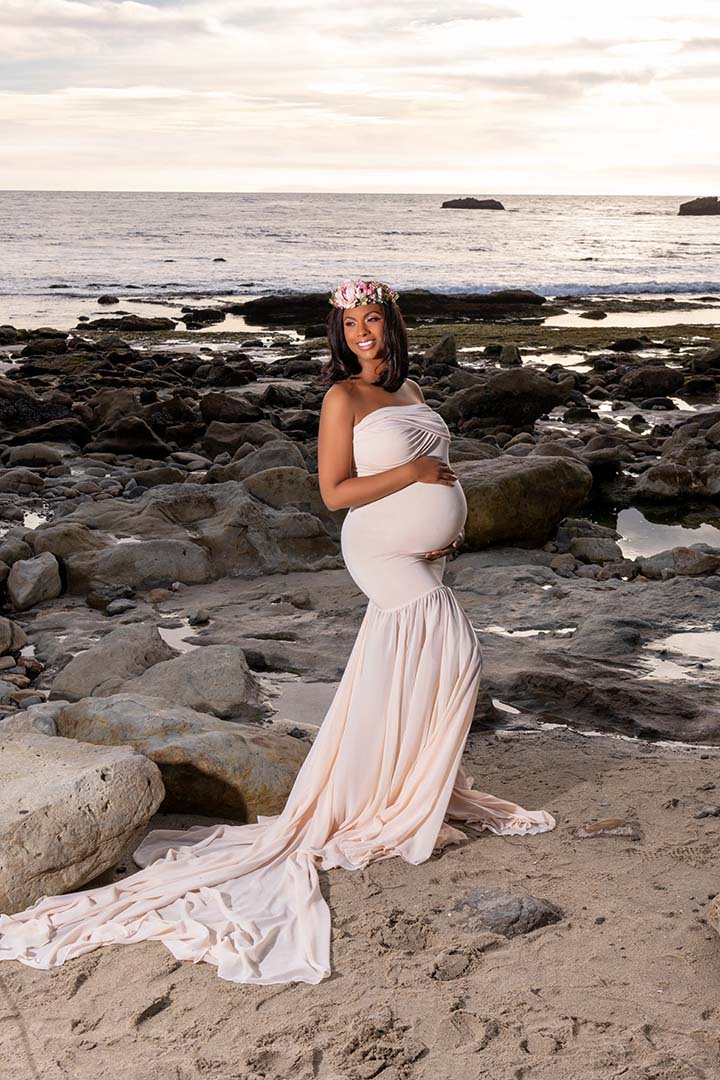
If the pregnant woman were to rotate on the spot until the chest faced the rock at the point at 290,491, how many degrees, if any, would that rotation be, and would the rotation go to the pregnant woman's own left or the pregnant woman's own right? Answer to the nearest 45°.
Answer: approximately 135° to the pregnant woman's own left

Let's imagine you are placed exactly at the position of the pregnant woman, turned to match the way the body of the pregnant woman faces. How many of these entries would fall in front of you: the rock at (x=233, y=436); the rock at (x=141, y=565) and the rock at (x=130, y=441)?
0

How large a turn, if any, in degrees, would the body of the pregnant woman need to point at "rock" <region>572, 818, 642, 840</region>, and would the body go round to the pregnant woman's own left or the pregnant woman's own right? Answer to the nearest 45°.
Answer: approximately 45° to the pregnant woman's own left

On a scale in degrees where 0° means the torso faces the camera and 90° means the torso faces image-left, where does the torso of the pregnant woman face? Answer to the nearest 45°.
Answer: approximately 315°

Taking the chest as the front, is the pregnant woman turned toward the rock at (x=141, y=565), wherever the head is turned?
no

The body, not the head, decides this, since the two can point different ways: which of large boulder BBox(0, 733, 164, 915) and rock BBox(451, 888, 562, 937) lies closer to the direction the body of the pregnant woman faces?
the rock

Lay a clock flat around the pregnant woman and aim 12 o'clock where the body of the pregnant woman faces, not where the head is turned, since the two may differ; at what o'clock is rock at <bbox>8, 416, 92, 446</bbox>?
The rock is roughly at 7 o'clock from the pregnant woman.

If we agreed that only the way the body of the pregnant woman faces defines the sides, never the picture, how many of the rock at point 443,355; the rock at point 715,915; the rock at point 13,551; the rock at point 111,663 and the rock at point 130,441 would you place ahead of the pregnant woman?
1

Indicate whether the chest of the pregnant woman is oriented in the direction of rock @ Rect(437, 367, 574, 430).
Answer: no

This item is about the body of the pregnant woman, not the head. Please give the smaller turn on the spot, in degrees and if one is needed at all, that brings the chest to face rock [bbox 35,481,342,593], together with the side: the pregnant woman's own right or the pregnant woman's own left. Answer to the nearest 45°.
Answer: approximately 135° to the pregnant woman's own left

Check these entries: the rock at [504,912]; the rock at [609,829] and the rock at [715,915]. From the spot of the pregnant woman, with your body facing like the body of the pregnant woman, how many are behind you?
0

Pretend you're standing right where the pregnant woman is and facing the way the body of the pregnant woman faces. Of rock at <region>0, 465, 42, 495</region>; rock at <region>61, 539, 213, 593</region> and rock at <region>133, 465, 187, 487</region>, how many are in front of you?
0

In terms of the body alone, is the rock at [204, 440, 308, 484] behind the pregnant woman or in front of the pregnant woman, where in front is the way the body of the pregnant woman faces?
behind

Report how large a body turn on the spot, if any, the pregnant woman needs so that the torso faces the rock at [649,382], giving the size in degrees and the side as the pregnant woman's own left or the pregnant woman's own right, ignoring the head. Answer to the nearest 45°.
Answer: approximately 135° to the pregnant woman's own left

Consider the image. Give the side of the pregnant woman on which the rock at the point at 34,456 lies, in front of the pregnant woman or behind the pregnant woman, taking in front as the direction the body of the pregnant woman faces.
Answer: behind

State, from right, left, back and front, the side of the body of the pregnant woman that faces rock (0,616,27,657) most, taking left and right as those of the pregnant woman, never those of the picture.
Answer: back

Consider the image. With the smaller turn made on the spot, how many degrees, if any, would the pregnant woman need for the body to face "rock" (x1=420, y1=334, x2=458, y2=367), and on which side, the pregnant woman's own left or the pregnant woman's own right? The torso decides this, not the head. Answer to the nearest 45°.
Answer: approximately 135° to the pregnant woman's own left

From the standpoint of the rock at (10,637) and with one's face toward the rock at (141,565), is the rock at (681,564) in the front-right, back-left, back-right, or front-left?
front-right

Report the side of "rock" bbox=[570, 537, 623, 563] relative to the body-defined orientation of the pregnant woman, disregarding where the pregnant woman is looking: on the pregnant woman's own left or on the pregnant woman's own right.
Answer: on the pregnant woman's own left

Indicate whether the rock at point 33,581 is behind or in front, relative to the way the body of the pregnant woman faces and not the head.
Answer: behind
